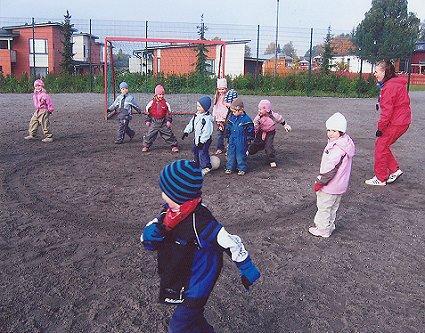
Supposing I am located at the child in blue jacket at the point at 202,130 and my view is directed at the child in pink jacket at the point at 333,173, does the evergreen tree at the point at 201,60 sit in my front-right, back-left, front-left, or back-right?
back-left

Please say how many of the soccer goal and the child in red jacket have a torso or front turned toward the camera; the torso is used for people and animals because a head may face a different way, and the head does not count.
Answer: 2

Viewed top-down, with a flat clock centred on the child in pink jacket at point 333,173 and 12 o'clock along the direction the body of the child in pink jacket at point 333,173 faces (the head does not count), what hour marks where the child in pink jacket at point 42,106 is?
the child in pink jacket at point 42,106 is roughly at 1 o'clock from the child in pink jacket at point 333,173.

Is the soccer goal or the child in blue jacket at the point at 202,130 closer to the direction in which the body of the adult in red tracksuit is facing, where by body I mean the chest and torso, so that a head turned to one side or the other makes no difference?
the child in blue jacket

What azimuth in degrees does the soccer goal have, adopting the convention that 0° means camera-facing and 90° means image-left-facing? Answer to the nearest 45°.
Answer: approximately 0°

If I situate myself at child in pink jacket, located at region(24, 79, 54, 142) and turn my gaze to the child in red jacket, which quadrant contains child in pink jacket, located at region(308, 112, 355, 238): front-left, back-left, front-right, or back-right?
front-right

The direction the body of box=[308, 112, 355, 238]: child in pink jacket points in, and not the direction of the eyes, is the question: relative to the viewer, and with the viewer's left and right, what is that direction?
facing to the left of the viewer

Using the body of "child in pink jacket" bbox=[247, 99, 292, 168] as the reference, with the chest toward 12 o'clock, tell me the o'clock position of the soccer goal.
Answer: The soccer goal is roughly at 4 o'clock from the child in pink jacket.

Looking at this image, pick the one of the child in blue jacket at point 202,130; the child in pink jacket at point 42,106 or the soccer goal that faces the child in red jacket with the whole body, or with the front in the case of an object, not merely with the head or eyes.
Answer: the soccer goal

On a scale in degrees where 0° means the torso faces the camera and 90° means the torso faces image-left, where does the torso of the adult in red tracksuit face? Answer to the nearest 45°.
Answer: approximately 90°

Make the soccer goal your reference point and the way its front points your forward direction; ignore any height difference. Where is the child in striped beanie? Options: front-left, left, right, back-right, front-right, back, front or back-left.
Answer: front

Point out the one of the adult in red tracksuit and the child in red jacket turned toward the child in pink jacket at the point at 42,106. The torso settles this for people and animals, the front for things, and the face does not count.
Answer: the adult in red tracksuit

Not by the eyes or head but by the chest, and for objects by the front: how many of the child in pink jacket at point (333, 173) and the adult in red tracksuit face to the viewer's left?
2

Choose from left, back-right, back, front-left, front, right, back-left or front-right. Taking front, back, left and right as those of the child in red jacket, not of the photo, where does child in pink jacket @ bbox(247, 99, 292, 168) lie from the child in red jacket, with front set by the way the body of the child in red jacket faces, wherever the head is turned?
front-left

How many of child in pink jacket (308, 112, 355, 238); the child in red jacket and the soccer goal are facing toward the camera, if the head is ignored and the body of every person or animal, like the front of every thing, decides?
2

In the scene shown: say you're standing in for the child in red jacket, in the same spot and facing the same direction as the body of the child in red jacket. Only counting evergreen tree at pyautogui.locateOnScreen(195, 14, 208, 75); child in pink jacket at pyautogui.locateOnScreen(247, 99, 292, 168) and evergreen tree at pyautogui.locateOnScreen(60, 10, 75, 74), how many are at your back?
2

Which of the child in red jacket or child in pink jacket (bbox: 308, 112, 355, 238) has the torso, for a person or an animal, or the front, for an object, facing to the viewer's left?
the child in pink jacket

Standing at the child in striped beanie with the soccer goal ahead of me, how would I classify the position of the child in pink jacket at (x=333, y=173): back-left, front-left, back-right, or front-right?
front-right

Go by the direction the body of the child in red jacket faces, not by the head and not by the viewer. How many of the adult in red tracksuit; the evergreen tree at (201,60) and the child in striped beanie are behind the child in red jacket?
1

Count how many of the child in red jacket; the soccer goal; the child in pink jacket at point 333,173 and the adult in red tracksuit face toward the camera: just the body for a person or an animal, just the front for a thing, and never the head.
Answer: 2

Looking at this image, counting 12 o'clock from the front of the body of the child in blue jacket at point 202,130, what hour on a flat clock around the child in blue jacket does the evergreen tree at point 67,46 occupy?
The evergreen tree is roughly at 4 o'clock from the child in blue jacket.
